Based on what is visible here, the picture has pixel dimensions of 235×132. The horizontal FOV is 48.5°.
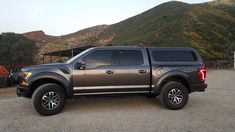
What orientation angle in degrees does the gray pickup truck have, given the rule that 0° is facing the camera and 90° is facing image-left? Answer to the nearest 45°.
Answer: approximately 90°
